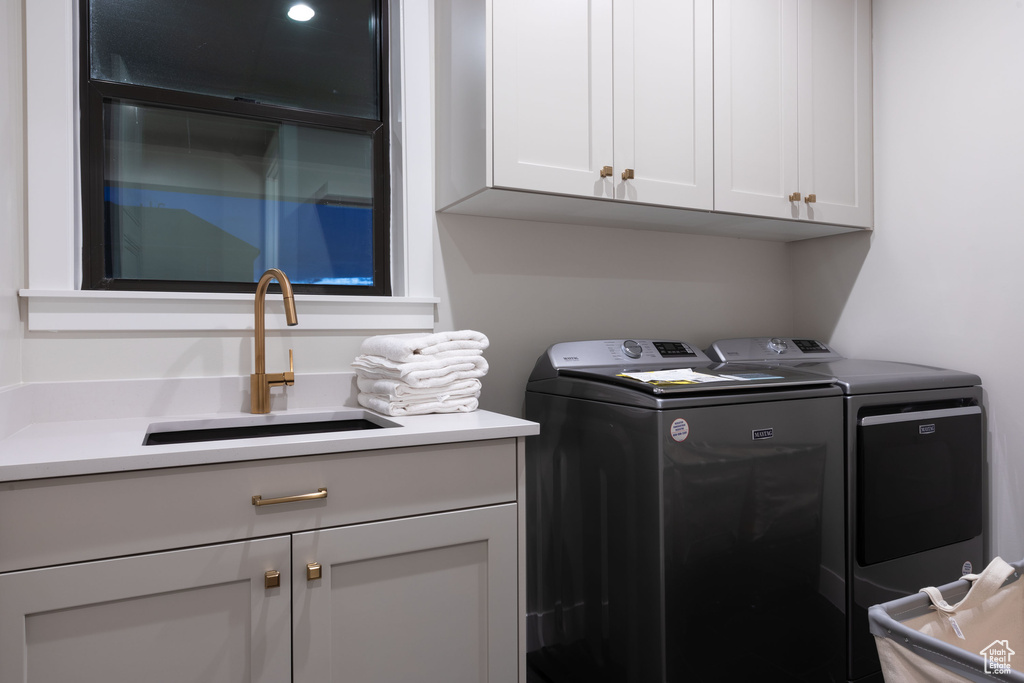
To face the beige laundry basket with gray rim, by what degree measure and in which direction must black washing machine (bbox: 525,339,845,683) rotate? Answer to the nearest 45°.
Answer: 0° — it already faces it

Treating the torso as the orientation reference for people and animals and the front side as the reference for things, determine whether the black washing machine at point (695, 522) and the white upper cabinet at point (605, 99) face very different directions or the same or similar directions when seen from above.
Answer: same or similar directions

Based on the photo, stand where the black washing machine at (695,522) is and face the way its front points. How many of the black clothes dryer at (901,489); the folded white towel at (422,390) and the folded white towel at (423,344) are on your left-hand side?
1

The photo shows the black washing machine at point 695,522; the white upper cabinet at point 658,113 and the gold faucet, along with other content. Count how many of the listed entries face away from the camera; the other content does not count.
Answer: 0

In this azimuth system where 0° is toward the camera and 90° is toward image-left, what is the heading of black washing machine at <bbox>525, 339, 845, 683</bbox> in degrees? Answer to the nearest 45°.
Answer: approximately 315°

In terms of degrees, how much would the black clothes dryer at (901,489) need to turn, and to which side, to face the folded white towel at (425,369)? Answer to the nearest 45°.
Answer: approximately 90° to its right

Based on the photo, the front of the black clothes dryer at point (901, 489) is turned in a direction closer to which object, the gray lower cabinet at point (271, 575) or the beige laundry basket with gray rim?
the beige laundry basket with gray rim

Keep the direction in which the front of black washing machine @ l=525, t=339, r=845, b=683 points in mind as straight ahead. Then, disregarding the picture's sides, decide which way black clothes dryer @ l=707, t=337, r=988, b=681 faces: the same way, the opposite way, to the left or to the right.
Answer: the same way

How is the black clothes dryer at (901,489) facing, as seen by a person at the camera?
facing the viewer and to the right of the viewer

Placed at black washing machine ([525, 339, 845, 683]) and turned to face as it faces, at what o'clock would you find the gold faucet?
The gold faucet is roughly at 4 o'clock from the black washing machine.

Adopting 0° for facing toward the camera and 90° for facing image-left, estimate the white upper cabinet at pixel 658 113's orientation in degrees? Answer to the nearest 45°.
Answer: approximately 315°

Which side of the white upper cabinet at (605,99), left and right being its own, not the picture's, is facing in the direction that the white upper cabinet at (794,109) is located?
left

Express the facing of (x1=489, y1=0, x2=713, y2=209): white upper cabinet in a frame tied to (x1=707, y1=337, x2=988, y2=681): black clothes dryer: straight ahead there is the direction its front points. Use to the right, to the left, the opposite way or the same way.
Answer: the same way

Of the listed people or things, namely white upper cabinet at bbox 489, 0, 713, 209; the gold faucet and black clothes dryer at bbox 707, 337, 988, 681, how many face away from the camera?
0
